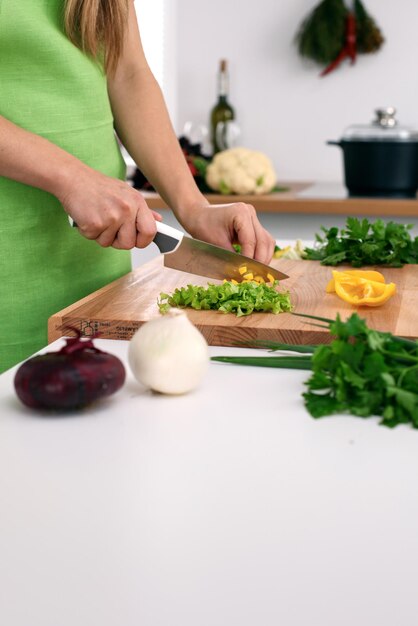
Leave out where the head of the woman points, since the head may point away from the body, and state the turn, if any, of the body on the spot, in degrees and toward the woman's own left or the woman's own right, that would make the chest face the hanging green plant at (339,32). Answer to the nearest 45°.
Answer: approximately 90° to the woman's own left

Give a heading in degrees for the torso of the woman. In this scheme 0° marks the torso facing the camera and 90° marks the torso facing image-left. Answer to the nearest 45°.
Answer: approximately 315°

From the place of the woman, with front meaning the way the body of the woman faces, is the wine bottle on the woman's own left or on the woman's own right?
on the woman's own left

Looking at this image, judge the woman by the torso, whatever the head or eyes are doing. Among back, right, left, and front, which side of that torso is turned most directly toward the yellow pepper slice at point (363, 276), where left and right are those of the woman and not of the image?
front

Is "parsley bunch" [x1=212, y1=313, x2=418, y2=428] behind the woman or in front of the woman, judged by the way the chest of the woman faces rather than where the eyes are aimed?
in front

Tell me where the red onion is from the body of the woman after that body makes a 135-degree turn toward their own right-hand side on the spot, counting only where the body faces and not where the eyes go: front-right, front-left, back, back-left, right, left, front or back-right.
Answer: left

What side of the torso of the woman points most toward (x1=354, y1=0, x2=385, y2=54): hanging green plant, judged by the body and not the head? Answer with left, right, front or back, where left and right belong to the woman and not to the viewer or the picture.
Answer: left
